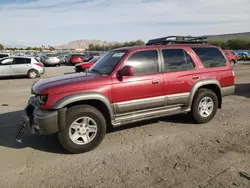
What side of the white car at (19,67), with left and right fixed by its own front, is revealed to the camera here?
left

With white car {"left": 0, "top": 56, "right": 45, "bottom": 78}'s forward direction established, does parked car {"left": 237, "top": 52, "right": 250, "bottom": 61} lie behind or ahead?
behind

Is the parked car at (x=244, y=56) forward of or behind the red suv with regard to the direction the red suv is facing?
behind
